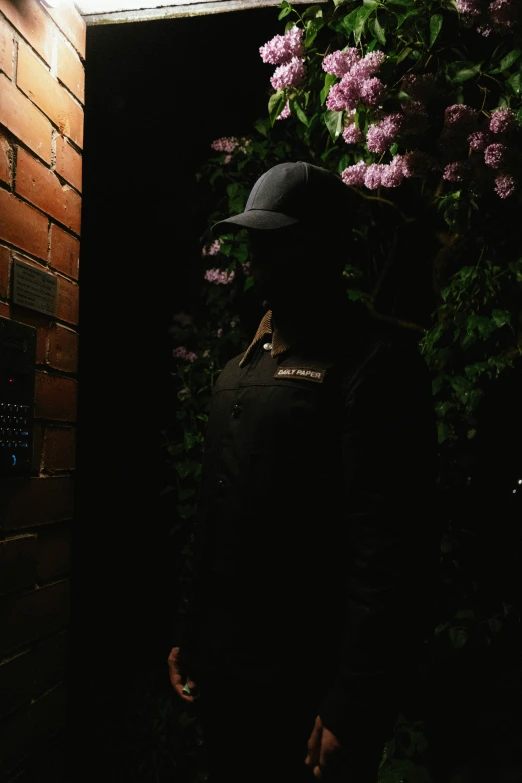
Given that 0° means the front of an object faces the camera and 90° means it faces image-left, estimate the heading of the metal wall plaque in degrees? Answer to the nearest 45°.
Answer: approximately 315°

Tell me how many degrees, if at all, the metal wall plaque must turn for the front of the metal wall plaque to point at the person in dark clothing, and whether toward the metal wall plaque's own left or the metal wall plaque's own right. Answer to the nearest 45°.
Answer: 0° — it already faces them

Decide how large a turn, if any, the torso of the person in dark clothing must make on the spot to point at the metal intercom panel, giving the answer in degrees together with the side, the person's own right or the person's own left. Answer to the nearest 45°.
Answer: approximately 45° to the person's own right

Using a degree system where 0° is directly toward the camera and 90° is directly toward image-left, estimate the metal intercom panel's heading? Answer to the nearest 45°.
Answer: approximately 315°

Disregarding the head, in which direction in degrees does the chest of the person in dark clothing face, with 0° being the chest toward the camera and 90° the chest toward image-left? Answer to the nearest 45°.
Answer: approximately 45°
